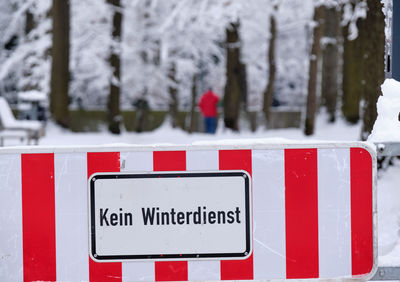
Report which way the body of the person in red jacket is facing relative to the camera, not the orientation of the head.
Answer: away from the camera

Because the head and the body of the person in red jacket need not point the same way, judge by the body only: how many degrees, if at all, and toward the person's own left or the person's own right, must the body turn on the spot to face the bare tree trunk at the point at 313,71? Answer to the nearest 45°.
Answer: approximately 135° to the person's own right

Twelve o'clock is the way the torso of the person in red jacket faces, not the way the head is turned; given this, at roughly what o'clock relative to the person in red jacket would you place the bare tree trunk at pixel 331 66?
The bare tree trunk is roughly at 3 o'clock from the person in red jacket.

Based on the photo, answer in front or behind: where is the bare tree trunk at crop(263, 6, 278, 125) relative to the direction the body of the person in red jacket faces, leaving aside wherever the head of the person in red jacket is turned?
in front

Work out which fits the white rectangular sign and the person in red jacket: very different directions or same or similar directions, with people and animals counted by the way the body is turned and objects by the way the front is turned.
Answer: very different directions

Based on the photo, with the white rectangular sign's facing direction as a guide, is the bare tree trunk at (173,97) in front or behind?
behind

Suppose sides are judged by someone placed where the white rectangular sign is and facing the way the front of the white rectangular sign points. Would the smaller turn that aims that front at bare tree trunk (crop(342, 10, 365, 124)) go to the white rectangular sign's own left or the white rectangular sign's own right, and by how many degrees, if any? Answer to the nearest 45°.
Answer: approximately 180°

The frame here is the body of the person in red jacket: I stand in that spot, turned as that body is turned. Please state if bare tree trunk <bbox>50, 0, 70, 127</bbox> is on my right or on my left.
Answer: on my left

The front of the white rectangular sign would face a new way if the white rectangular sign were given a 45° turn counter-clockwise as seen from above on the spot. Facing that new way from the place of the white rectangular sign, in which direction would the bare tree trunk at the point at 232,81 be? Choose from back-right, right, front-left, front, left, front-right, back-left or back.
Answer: back-left

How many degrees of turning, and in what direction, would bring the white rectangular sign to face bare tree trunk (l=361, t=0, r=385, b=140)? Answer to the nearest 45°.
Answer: approximately 135° to its left

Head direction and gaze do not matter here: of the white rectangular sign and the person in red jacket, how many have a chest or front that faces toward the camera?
1

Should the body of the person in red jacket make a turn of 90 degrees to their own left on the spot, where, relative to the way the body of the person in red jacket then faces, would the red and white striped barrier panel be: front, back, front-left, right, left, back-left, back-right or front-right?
left
